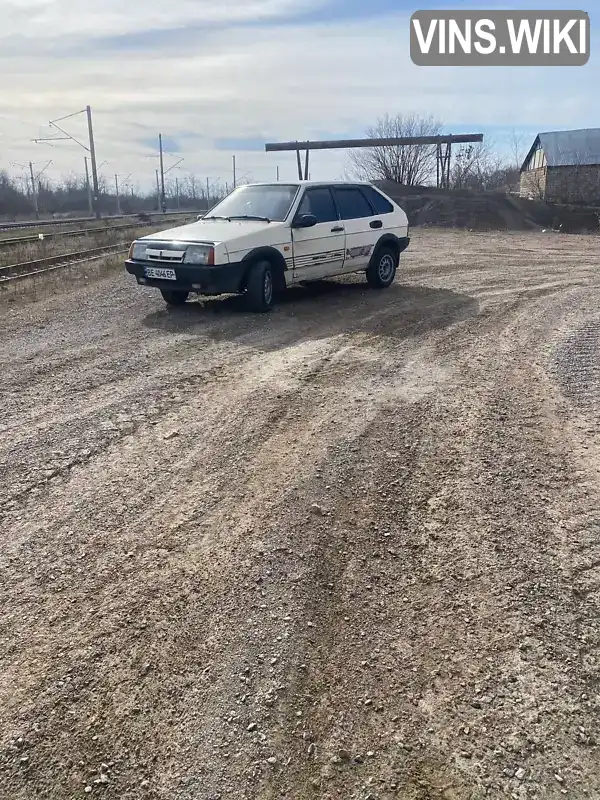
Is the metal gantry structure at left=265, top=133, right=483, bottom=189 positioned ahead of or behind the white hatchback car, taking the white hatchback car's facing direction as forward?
behind

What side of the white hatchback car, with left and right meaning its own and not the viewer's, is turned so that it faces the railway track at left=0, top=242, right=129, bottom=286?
right

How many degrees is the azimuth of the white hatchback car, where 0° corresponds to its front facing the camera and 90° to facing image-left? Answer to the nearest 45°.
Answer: approximately 45°
